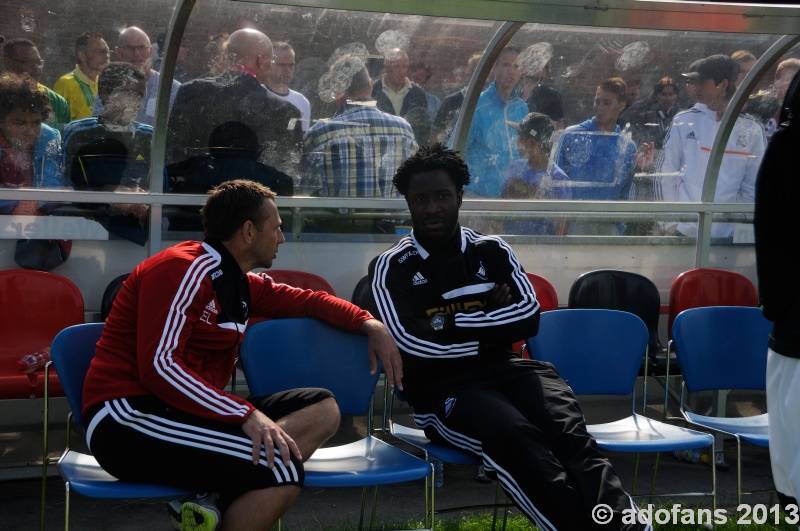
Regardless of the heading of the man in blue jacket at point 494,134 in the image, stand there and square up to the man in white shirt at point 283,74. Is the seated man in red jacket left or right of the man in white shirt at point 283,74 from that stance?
left

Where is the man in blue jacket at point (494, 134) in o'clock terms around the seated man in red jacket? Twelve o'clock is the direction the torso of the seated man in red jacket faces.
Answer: The man in blue jacket is roughly at 10 o'clock from the seated man in red jacket.

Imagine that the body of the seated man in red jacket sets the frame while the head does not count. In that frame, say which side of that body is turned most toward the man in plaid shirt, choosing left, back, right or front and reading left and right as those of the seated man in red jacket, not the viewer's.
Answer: left

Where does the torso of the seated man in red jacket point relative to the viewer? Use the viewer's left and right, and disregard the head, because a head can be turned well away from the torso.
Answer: facing to the right of the viewer

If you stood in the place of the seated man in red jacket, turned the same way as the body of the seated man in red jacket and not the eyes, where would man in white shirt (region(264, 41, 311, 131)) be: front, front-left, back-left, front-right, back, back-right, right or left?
left

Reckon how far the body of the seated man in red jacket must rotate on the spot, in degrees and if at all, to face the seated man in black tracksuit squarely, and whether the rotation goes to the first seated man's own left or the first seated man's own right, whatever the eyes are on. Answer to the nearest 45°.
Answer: approximately 45° to the first seated man's own left

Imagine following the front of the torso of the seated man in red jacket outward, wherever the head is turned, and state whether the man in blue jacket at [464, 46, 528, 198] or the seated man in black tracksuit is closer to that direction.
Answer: the seated man in black tracksuit

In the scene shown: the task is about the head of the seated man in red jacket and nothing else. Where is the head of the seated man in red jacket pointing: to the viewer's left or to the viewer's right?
to the viewer's right
